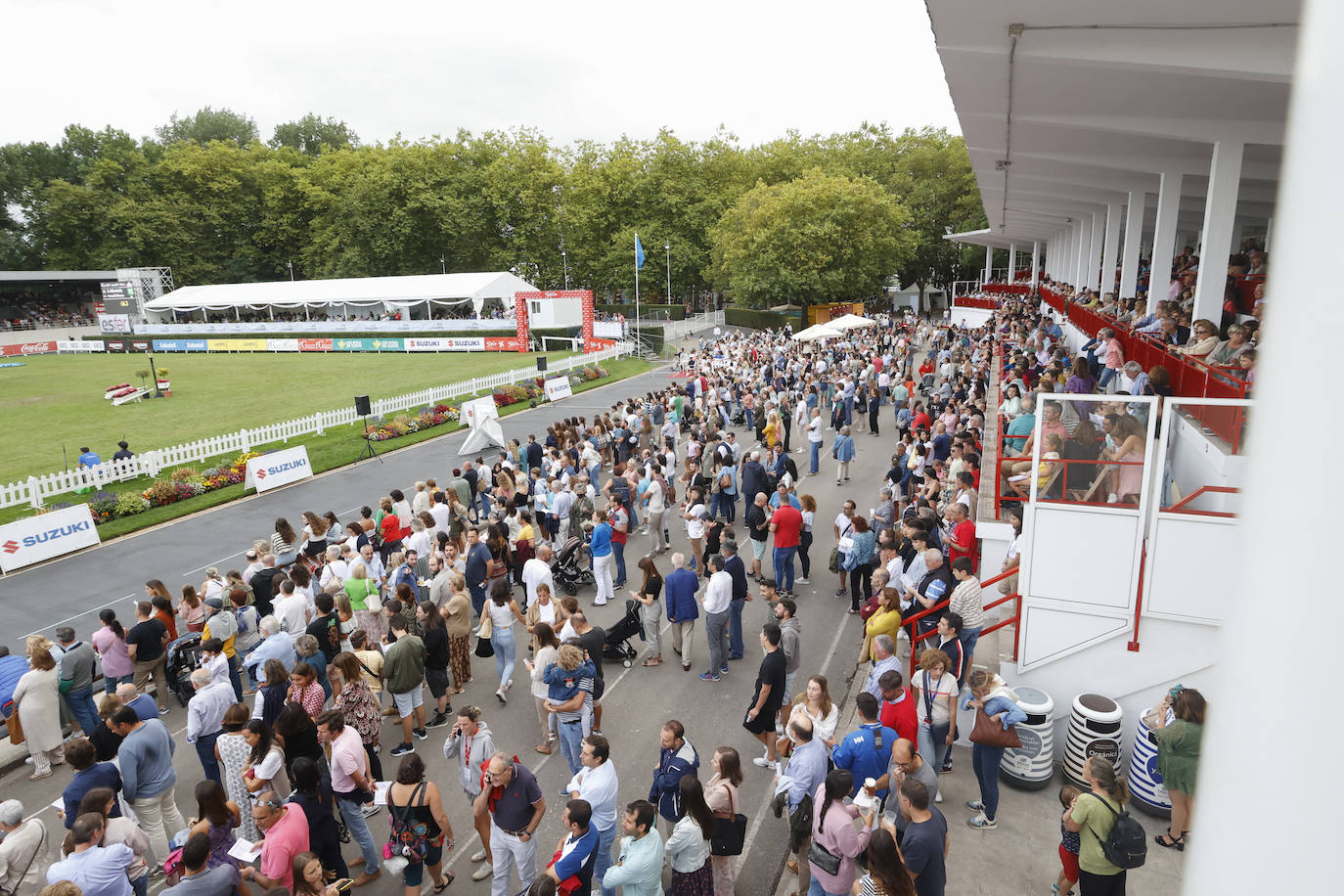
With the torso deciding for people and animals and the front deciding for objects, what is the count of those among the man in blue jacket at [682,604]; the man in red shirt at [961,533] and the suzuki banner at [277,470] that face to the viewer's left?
1

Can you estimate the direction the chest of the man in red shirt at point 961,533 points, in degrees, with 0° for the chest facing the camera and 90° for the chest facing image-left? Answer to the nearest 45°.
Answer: approximately 90°

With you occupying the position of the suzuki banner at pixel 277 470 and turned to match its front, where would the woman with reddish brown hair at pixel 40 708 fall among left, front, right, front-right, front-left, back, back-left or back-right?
front-right

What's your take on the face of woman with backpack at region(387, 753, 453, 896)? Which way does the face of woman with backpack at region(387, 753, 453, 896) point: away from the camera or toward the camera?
away from the camera

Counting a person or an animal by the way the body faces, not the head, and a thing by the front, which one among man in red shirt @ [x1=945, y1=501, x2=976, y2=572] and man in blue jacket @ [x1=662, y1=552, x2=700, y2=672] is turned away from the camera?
the man in blue jacket

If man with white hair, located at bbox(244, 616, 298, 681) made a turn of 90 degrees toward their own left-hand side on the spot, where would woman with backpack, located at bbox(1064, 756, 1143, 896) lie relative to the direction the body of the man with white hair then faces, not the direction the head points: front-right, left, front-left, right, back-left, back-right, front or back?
left

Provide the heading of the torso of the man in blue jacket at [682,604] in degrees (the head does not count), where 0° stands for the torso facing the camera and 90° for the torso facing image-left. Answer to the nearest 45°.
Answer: approximately 180°
